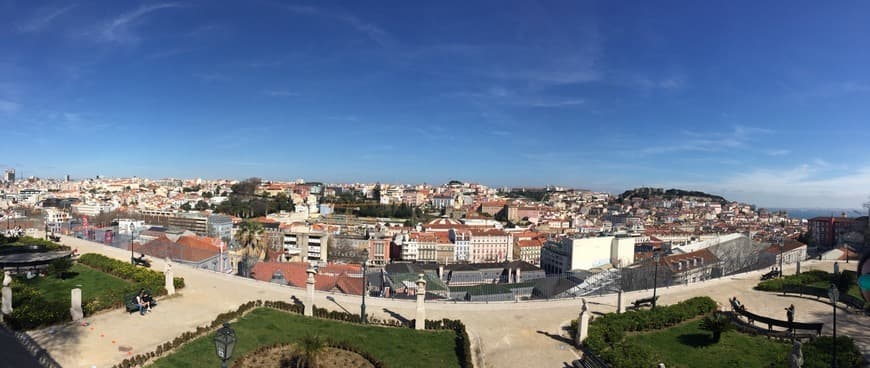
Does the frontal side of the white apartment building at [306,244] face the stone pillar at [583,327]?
yes

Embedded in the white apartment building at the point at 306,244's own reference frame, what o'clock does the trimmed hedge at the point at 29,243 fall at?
The trimmed hedge is roughly at 1 o'clock from the white apartment building.

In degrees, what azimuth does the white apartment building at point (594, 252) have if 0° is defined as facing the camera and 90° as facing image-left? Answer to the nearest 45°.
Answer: approximately 45°

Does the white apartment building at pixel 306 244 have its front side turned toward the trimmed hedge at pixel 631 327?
yes

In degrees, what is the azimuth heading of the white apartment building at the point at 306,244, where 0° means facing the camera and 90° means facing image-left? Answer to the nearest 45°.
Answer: approximately 0°

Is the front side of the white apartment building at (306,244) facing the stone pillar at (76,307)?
yes
